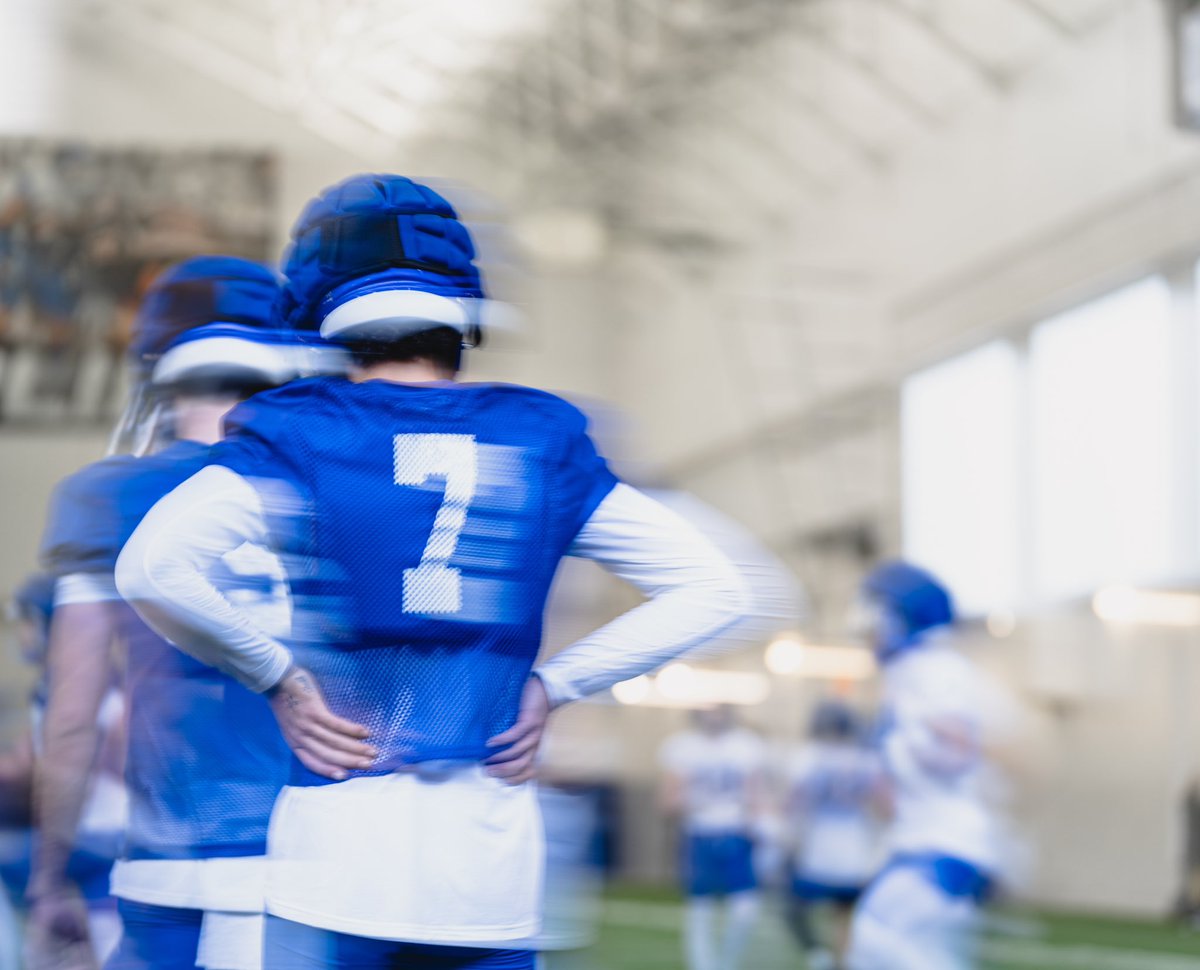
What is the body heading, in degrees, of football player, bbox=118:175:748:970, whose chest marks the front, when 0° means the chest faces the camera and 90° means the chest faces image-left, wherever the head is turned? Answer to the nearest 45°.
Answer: approximately 180°

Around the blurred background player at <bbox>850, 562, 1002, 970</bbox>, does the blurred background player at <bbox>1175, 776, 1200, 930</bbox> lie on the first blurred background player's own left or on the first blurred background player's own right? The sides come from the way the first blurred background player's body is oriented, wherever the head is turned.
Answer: on the first blurred background player's own right

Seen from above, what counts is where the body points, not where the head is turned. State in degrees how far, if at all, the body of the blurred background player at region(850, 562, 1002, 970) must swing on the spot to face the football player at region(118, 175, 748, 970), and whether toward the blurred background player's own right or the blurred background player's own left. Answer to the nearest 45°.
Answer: approximately 90° to the blurred background player's own left

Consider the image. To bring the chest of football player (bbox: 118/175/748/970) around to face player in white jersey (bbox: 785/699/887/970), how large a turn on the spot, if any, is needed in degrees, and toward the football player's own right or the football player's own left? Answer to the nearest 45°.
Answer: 0° — they already face them
